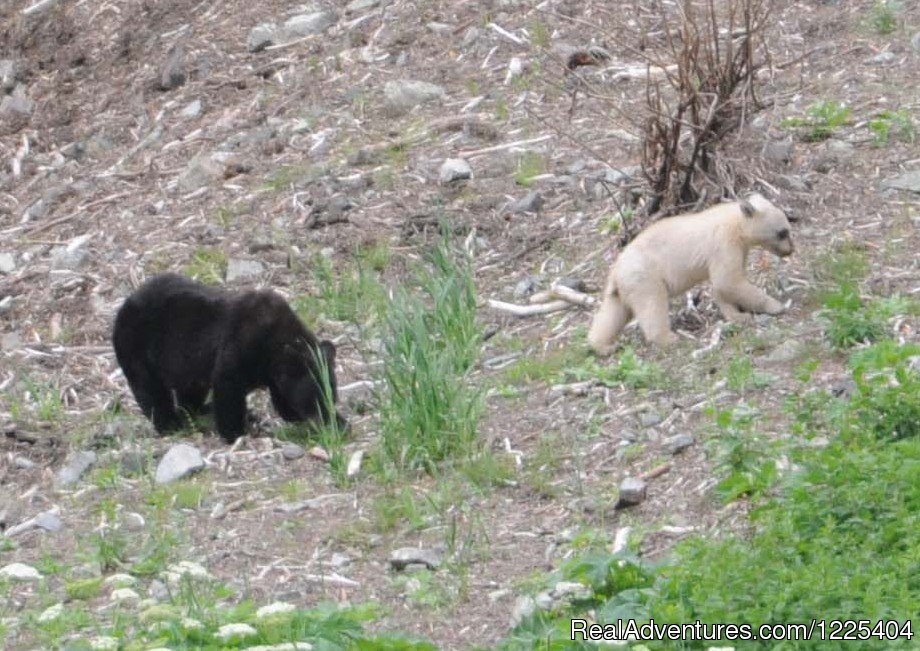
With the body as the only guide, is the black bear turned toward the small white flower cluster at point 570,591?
no

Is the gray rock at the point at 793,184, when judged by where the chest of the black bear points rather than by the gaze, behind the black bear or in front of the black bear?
in front

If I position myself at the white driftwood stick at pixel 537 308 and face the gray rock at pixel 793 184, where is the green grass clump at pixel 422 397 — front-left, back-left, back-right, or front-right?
back-right

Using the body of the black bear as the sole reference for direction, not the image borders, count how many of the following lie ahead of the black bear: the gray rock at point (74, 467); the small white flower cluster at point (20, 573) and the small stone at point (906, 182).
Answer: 1

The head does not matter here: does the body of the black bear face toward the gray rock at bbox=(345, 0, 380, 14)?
no

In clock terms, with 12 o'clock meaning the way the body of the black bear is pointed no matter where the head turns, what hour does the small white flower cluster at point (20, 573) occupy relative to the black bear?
The small white flower cluster is roughly at 4 o'clock from the black bear.

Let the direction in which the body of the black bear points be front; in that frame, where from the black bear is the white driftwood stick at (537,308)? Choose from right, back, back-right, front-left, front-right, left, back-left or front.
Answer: front

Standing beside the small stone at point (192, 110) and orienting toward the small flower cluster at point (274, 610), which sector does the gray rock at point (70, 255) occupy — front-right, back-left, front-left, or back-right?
front-right

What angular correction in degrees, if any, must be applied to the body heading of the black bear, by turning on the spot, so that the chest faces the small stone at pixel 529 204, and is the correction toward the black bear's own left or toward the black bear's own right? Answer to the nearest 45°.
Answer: approximately 45° to the black bear's own left

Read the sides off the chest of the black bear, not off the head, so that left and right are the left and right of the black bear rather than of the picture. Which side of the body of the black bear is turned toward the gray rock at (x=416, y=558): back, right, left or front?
right

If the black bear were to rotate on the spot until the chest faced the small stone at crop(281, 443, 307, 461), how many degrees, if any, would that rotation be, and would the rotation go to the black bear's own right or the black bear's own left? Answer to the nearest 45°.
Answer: approximately 90° to the black bear's own right

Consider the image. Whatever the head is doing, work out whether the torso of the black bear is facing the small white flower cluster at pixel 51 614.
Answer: no

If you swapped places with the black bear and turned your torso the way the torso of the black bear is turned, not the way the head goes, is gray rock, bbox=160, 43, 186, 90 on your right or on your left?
on your left

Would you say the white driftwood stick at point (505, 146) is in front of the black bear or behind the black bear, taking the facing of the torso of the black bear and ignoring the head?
in front

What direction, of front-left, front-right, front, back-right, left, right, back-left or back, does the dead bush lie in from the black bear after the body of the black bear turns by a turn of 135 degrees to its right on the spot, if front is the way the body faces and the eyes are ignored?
back-left

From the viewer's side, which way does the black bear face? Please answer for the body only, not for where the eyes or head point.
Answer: to the viewer's right

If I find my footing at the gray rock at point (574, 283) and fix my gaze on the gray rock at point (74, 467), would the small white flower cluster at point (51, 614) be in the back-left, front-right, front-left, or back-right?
front-left

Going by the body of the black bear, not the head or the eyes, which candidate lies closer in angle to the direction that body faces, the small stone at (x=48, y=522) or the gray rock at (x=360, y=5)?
the gray rock

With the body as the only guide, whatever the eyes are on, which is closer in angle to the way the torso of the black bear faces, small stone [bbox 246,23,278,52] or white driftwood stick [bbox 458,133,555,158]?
the white driftwood stick

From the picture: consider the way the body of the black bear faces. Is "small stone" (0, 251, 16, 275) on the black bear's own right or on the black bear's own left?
on the black bear's own left

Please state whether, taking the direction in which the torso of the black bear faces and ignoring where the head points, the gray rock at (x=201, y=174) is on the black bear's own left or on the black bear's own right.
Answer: on the black bear's own left

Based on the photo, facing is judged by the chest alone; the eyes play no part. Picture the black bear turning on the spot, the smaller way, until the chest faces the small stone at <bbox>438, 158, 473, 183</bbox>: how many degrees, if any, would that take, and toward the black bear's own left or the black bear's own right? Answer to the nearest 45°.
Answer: approximately 45° to the black bear's own left
